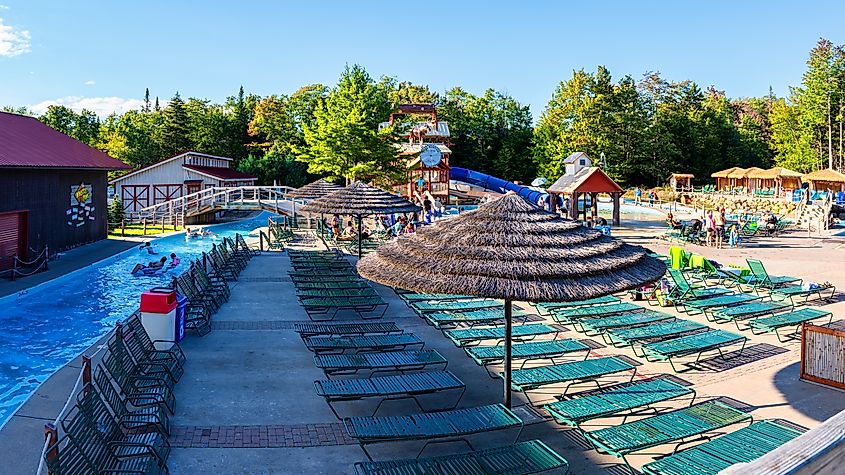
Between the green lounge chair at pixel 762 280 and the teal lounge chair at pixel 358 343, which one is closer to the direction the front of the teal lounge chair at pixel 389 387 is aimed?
the green lounge chair

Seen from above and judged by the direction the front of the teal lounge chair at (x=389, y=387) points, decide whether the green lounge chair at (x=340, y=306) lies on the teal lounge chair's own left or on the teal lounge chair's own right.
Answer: on the teal lounge chair's own left

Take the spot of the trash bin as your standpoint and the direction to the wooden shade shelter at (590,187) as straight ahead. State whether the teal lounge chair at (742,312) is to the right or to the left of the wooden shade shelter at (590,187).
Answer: right

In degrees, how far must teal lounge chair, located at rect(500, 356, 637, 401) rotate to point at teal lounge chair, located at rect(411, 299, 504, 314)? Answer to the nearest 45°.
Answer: approximately 135° to its left

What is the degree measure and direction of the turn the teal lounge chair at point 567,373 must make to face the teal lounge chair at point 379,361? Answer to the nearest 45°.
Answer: approximately 180°

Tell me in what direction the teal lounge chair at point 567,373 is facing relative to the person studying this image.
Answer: facing to the right of the viewer

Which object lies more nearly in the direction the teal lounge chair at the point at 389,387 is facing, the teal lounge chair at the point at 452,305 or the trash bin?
the teal lounge chair

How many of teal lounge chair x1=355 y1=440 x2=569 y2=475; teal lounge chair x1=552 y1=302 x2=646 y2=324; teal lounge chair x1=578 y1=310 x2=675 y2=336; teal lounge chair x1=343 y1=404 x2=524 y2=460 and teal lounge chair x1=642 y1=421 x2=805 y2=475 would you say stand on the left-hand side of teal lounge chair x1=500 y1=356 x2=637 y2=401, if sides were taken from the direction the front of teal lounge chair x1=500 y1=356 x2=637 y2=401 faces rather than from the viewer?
2

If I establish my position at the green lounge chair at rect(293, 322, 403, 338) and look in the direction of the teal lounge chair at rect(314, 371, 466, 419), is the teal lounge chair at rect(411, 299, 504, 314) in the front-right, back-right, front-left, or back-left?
back-left

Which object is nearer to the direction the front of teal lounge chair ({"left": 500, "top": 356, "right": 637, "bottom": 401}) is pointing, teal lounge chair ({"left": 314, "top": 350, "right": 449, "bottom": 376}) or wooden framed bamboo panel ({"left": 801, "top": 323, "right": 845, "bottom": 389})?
the wooden framed bamboo panel

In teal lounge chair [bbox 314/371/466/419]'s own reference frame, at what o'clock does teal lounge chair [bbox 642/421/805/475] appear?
teal lounge chair [bbox 642/421/805/475] is roughly at 1 o'clock from teal lounge chair [bbox 314/371/466/419].

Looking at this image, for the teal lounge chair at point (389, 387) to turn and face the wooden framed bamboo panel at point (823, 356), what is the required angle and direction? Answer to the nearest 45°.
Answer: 0° — it already faces it
